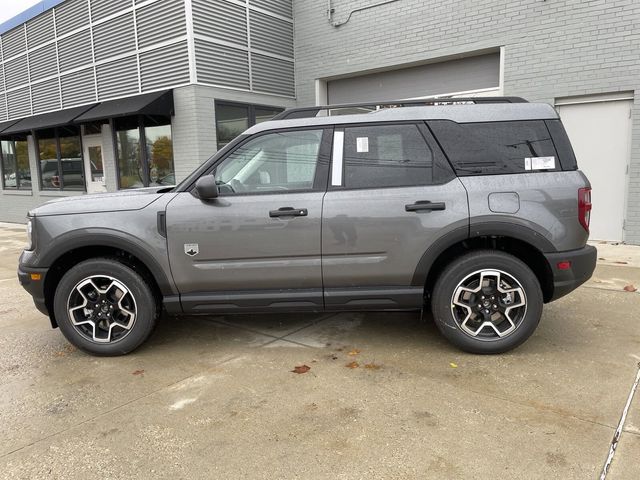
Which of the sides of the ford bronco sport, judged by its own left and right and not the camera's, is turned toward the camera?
left
